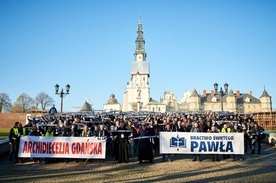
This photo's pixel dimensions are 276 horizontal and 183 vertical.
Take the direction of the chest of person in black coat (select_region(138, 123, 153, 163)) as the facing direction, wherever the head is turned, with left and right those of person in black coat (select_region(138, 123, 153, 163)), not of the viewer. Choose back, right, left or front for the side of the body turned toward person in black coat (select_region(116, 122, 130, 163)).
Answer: right

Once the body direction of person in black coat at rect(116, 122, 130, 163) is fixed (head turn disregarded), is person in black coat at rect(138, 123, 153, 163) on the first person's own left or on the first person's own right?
on the first person's own left

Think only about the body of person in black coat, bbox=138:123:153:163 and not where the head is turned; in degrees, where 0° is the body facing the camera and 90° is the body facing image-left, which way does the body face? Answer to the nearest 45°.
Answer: approximately 0°

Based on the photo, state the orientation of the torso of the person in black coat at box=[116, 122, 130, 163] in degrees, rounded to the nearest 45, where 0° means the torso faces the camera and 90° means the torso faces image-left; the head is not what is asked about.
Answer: approximately 0°

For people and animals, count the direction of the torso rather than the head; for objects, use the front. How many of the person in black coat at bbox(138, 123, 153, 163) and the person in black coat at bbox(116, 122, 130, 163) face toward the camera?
2
